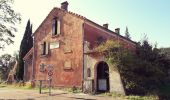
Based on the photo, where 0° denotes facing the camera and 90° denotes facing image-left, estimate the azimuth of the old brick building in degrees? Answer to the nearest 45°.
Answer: approximately 315°

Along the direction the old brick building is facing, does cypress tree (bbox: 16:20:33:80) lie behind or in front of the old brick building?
behind

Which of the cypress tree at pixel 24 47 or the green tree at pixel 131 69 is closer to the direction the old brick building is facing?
the green tree
